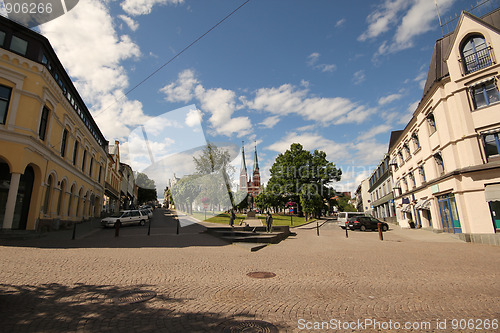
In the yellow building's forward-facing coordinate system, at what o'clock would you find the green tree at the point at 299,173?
The green tree is roughly at 10 o'clock from the yellow building.

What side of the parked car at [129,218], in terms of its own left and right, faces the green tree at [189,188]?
back

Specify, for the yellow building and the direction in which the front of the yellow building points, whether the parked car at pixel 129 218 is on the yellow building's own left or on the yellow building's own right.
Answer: on the yellow building's own left

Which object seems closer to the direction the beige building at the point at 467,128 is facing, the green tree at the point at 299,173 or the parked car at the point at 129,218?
the parked car

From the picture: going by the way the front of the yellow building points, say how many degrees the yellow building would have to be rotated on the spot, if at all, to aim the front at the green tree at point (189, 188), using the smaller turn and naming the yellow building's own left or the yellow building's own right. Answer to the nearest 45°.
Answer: approximately 90° to the yellow building's own left

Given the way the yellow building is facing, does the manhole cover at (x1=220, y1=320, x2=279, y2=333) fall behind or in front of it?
in front

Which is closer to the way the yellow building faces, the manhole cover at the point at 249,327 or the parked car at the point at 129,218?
the manhole cover

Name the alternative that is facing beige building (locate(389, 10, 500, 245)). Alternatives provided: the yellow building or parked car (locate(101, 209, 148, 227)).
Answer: the yellow building

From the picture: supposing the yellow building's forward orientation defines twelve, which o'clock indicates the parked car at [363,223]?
The parked car is roughly at 11 o'clock from the yellow building.

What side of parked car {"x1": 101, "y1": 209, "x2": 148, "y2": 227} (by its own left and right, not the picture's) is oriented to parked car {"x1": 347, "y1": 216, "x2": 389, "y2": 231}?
left

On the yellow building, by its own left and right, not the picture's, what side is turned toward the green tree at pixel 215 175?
left

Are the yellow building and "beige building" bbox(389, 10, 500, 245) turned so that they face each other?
yes

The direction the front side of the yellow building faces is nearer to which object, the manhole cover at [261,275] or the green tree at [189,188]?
the manhole cover
